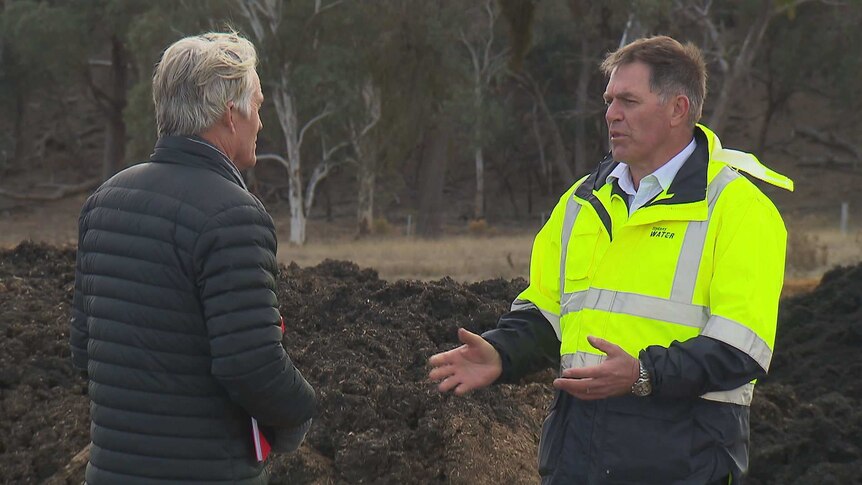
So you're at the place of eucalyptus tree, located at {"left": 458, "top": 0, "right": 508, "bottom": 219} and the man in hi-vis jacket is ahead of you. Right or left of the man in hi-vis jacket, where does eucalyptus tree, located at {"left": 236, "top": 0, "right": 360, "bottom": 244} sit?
right

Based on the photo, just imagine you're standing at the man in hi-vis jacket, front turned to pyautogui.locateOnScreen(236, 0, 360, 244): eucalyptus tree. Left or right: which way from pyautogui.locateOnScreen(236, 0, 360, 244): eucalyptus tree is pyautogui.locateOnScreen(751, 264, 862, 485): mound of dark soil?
right

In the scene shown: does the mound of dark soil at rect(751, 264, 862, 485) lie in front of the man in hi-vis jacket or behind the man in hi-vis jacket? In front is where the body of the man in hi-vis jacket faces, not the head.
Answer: behind

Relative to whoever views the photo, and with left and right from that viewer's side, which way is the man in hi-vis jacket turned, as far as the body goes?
facing the viewer and to the left of the viewer

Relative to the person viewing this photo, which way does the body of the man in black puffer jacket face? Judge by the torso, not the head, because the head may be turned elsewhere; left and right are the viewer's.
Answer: facing away from the viewer and to the right of the viewer

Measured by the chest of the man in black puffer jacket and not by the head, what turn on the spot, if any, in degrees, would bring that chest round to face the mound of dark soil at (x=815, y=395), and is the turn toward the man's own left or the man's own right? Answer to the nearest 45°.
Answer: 0° — they already face it

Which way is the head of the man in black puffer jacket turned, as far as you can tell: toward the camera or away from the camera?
away from the camera

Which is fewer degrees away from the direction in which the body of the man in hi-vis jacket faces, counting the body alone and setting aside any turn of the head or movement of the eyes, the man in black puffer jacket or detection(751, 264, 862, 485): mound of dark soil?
the man in black puffer jacket

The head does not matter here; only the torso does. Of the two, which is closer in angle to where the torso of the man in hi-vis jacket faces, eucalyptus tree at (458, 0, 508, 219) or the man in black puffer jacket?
the man in black puffer jacket

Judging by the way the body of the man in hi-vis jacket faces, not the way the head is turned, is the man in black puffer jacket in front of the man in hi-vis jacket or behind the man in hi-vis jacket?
in front

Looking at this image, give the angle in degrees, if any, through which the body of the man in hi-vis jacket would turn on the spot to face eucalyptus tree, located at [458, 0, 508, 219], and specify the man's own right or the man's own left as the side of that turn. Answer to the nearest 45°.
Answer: approximately 135° to the man's own right

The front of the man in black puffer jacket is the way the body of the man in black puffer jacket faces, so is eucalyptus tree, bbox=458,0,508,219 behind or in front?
in front
